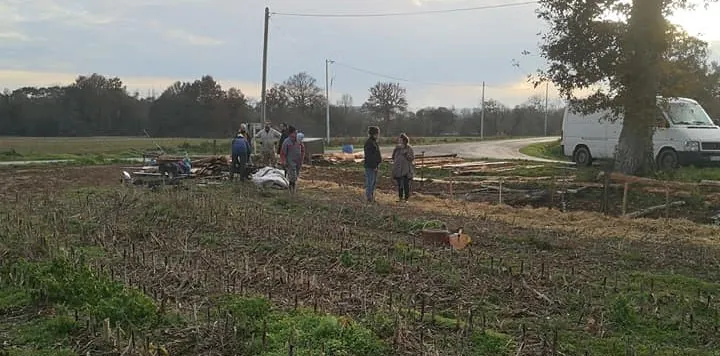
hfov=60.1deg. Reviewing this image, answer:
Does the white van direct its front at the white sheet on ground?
no

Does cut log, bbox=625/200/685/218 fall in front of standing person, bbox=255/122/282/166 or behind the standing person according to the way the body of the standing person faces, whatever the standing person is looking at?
in front

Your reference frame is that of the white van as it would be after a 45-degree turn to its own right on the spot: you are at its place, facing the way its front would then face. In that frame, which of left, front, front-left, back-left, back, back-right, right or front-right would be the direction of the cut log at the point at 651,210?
front

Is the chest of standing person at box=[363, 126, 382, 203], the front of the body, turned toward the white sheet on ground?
no

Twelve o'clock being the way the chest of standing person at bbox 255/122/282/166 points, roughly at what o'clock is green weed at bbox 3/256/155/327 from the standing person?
The green weed is roughly at 12 o'clock from the standing person.

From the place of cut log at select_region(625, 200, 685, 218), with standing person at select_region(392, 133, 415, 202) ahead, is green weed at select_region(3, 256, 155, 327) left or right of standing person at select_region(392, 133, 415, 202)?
left

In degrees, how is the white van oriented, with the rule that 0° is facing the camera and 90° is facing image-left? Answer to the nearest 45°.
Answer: approximately 315°

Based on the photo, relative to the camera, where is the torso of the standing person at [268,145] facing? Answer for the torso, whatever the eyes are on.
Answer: toward the camera

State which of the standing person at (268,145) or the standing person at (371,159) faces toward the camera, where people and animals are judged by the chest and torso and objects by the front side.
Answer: the standing person at (268,145)
